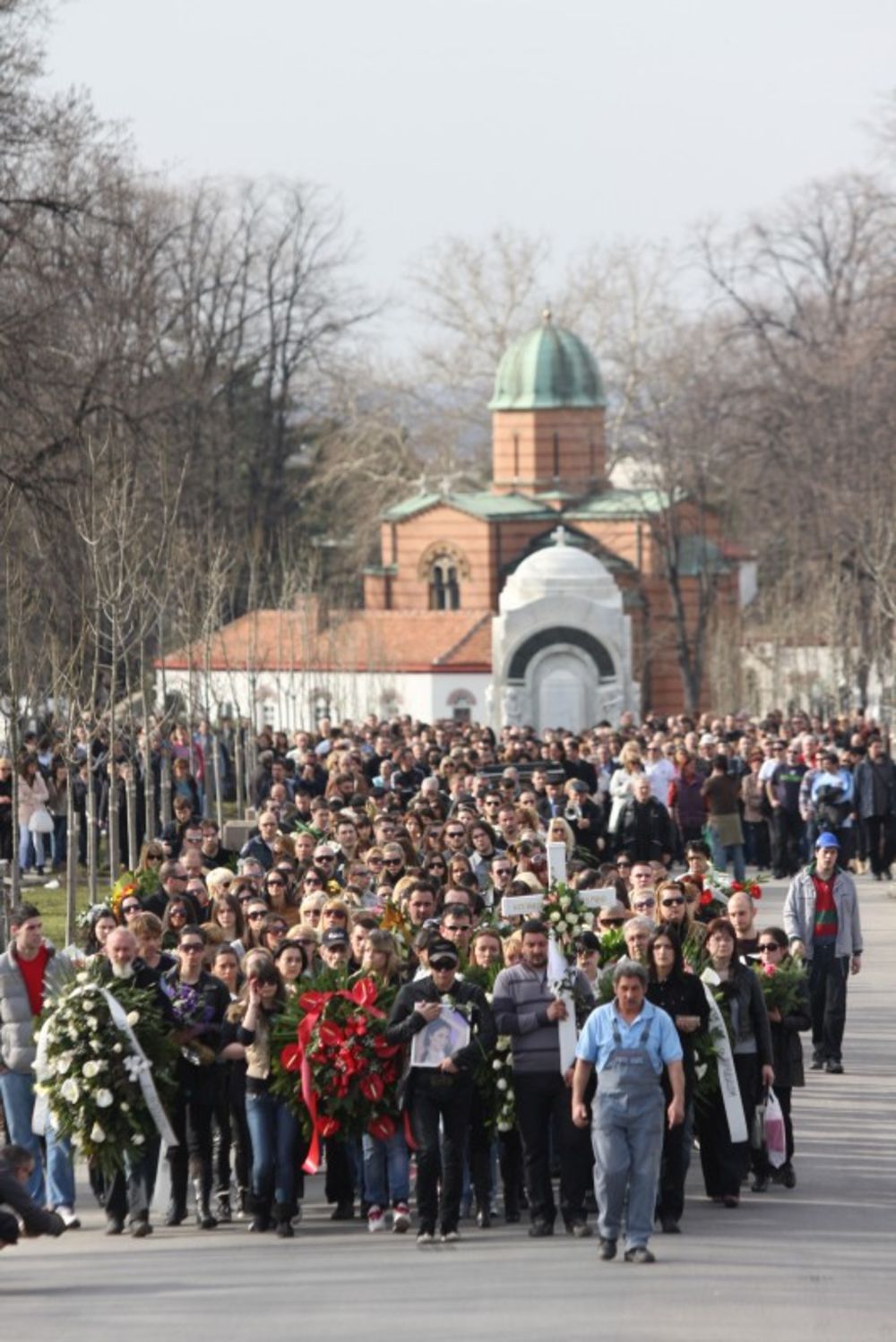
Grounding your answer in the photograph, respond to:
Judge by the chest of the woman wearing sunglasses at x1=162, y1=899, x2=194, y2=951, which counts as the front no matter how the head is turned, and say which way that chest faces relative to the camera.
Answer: toward the camera

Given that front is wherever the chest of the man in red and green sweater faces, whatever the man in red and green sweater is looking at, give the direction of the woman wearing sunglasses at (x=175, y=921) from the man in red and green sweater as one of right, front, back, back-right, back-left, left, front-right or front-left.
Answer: front-right

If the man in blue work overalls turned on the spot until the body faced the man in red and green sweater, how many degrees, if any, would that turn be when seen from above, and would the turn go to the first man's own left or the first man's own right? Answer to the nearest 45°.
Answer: approximately 180°

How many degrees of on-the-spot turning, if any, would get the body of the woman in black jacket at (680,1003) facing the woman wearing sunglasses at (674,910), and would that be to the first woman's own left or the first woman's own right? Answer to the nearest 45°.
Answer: approximately 180°

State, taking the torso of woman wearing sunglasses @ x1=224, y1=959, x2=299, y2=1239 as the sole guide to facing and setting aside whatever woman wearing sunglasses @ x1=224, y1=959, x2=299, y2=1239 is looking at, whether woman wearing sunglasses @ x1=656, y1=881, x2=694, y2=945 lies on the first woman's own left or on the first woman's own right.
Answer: on the first woman's own left

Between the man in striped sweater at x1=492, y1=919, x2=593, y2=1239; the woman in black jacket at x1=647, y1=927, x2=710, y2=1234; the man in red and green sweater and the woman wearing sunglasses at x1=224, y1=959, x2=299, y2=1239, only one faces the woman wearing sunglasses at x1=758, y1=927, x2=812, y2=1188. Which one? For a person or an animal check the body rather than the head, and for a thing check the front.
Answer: the man in red and green sweater

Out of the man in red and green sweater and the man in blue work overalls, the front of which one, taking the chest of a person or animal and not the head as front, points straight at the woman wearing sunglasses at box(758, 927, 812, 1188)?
the man in red and green sweater

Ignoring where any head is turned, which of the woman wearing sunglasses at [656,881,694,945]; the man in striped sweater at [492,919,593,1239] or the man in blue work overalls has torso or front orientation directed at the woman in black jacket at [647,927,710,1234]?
the woman wearing sunglasses

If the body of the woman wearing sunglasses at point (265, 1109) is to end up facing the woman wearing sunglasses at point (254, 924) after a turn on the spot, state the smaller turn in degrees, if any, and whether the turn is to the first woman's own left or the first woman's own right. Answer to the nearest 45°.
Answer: approximately 180°

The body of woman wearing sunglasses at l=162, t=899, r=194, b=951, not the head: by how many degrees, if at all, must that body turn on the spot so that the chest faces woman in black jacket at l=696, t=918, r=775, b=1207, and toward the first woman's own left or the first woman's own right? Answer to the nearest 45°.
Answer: approximately 45° to the first woman's own left

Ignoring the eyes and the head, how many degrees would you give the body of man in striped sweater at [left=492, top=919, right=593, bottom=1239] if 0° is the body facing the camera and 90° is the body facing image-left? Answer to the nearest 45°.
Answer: approximately 0°

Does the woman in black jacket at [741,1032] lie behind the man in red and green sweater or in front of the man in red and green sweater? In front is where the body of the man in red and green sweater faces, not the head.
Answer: in front

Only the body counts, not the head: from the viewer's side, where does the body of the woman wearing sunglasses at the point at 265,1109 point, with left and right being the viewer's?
facing the viewer

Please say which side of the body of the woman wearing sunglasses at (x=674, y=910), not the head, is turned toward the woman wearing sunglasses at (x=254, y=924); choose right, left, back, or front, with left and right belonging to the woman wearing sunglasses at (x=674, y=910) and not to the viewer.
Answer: right

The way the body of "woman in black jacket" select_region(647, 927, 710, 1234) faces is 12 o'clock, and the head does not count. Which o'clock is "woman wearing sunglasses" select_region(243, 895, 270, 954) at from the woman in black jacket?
The woman wearing sunglasses is roughly at 4 o'clock from the woman in black jacket.

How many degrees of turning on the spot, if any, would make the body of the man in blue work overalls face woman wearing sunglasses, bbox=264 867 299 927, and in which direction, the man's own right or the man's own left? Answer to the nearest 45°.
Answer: approximately 135° to the man's own right
